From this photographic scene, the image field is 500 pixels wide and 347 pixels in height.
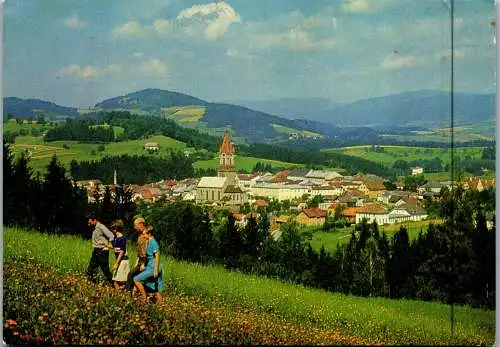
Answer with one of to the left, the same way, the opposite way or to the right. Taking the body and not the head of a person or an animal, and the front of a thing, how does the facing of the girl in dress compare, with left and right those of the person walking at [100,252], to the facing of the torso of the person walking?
the same way

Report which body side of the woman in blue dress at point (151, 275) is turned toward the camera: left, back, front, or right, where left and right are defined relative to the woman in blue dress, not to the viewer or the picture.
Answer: left

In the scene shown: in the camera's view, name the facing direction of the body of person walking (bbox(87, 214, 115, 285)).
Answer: to the viewer's left

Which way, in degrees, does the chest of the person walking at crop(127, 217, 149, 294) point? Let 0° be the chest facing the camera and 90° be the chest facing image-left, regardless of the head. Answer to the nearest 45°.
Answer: approximately 90°

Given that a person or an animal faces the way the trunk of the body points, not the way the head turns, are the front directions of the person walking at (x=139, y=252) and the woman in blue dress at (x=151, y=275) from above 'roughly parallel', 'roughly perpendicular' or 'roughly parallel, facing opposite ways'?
roughly parallel

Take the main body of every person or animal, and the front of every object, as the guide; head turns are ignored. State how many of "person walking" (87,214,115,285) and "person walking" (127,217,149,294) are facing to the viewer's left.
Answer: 2
